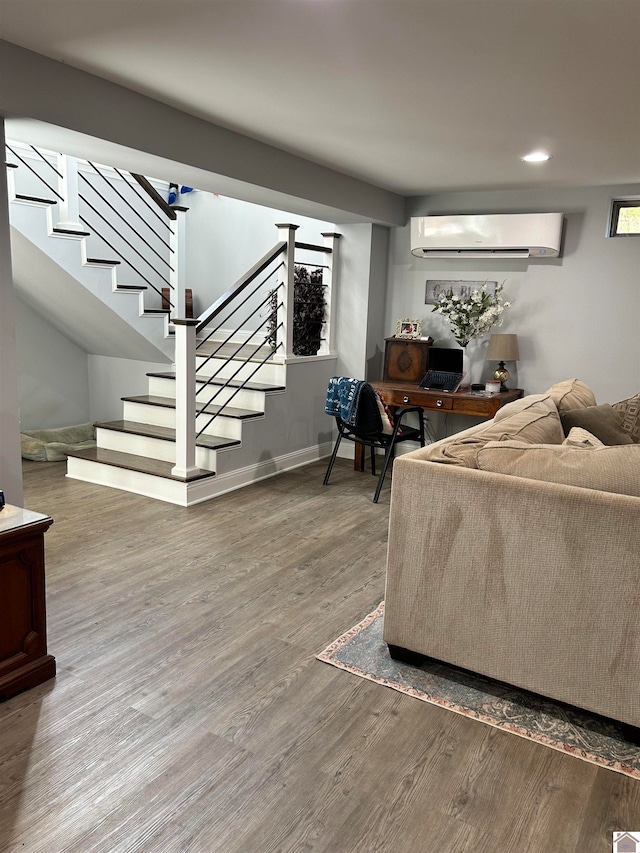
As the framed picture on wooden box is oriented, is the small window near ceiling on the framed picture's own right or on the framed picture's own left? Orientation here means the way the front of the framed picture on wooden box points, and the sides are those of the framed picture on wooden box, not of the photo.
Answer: on the framed picture's own left

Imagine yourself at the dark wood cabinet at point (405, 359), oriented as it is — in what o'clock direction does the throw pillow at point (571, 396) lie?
The throw pillow is roughly at 11 o'clock from the dark wood cabinet.

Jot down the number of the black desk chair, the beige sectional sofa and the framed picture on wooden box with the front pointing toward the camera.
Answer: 1

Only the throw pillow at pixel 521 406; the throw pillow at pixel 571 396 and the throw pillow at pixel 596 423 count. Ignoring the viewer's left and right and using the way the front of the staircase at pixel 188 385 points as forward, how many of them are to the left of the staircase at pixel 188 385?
3

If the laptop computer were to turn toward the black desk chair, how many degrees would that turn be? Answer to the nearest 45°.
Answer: approximately 45° to its right

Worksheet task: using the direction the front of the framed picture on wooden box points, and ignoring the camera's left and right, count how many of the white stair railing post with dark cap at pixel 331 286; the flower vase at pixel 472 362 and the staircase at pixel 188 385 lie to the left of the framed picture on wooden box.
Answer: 1

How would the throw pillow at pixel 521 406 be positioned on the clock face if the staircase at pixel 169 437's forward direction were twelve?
The throw pillow is roughly at 9 o'clock from the staircase.

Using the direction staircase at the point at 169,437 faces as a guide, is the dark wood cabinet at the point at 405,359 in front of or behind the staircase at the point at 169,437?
behind

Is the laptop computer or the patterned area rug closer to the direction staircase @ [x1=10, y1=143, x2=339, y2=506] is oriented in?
the patterned area rug

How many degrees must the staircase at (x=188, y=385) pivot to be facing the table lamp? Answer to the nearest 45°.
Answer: approximately 135° to its left
